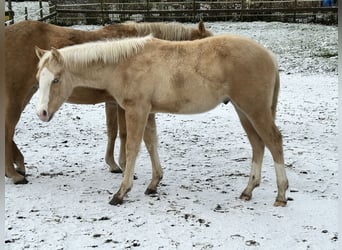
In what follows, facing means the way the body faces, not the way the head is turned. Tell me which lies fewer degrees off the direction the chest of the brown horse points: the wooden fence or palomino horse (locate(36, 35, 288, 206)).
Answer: the palomino horse

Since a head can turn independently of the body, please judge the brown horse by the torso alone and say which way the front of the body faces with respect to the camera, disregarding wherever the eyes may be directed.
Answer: to the viewer's right

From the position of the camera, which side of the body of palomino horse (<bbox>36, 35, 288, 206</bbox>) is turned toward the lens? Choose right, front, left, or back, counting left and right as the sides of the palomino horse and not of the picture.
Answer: left

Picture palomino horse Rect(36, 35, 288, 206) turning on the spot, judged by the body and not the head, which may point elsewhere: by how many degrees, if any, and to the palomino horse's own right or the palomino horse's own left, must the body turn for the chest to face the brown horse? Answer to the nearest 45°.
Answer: approximately 45° to the palomino horse's own right

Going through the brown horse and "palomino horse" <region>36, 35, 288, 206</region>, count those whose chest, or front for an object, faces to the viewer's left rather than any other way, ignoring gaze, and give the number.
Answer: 1

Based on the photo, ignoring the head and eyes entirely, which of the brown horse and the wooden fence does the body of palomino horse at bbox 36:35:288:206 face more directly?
the brown horse

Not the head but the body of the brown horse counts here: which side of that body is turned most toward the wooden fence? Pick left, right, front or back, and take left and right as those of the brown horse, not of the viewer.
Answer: left

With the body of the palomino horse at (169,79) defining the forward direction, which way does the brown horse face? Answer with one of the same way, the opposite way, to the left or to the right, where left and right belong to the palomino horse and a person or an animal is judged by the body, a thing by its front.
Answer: the opposite way

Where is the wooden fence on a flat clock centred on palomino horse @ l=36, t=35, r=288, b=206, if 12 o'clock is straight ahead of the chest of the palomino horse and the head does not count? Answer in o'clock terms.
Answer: The wooden fence is roughly at 3 o'clock from the palomino horse.
